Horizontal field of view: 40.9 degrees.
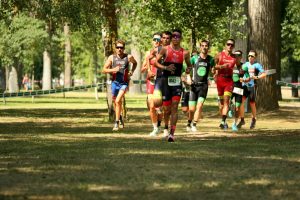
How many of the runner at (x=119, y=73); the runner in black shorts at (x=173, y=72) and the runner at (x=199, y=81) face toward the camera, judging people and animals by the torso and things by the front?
3

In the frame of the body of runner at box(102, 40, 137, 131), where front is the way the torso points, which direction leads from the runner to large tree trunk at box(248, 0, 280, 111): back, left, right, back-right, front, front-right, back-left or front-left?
back-left

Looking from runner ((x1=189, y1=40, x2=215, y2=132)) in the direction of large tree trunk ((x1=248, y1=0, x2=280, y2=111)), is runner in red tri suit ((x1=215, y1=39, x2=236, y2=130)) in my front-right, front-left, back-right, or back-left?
front-right

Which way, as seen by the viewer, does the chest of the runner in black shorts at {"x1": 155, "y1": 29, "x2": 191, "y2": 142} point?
toward the camera

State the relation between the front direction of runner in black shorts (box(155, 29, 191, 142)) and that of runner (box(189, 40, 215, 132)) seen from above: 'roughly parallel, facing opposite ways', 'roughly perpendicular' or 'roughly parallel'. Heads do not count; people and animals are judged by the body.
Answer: roughly parallel

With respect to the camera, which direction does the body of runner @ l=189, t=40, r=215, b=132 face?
toward the camera

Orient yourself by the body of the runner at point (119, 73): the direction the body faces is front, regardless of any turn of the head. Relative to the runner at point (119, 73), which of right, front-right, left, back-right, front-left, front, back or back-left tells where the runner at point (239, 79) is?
left

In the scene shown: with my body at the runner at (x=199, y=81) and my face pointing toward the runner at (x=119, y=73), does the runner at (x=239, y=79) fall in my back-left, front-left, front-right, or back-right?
back-right
